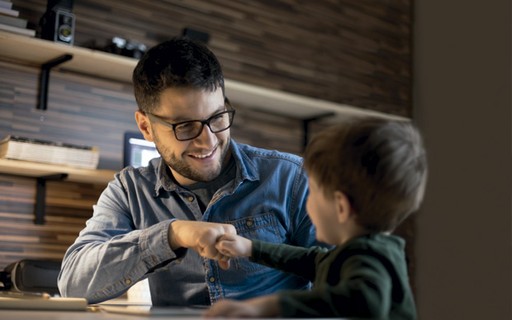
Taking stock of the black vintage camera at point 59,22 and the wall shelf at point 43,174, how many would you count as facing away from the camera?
0

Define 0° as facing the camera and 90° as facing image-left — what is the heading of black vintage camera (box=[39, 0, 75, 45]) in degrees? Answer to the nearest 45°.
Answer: approximately 315°

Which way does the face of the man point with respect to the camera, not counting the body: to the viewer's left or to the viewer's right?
to the viewer's right

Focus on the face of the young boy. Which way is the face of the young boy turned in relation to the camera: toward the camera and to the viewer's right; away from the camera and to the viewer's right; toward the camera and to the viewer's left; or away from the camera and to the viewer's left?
away from the camera and to the viewer's left

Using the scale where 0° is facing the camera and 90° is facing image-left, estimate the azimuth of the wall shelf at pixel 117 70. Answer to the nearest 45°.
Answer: approximately 315°

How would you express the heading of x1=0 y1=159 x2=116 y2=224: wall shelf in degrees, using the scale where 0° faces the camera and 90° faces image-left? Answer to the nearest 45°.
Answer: approximately 315°

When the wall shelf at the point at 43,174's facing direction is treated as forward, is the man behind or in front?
in front
